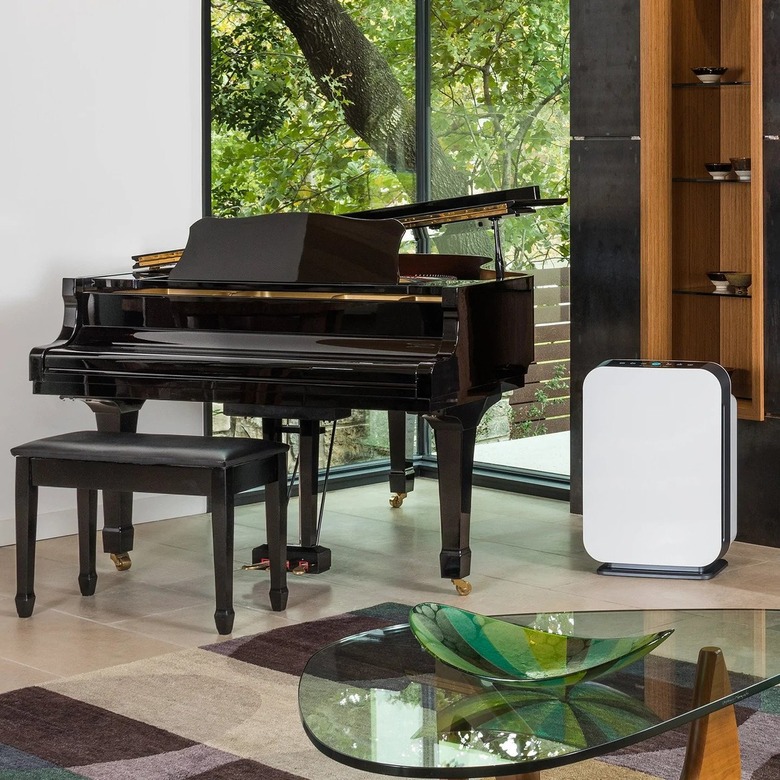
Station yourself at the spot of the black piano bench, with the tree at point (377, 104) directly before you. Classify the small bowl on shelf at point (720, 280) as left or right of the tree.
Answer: right

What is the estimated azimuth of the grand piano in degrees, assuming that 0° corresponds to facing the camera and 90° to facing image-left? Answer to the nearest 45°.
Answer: approximately 45°

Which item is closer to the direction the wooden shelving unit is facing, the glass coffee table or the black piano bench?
the black piano bench

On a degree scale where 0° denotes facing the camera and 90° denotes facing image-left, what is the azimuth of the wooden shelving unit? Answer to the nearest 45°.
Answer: approximately 45°

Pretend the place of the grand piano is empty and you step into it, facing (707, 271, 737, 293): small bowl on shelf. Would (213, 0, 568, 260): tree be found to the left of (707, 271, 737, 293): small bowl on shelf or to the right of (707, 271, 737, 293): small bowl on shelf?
left

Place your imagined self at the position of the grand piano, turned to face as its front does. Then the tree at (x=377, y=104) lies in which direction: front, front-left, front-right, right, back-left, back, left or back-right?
back-right

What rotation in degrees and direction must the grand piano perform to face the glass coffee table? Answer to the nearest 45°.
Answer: approximately 45° to its left

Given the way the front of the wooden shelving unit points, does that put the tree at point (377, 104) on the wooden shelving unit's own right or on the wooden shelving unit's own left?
on the wooden shelving unit's own right
